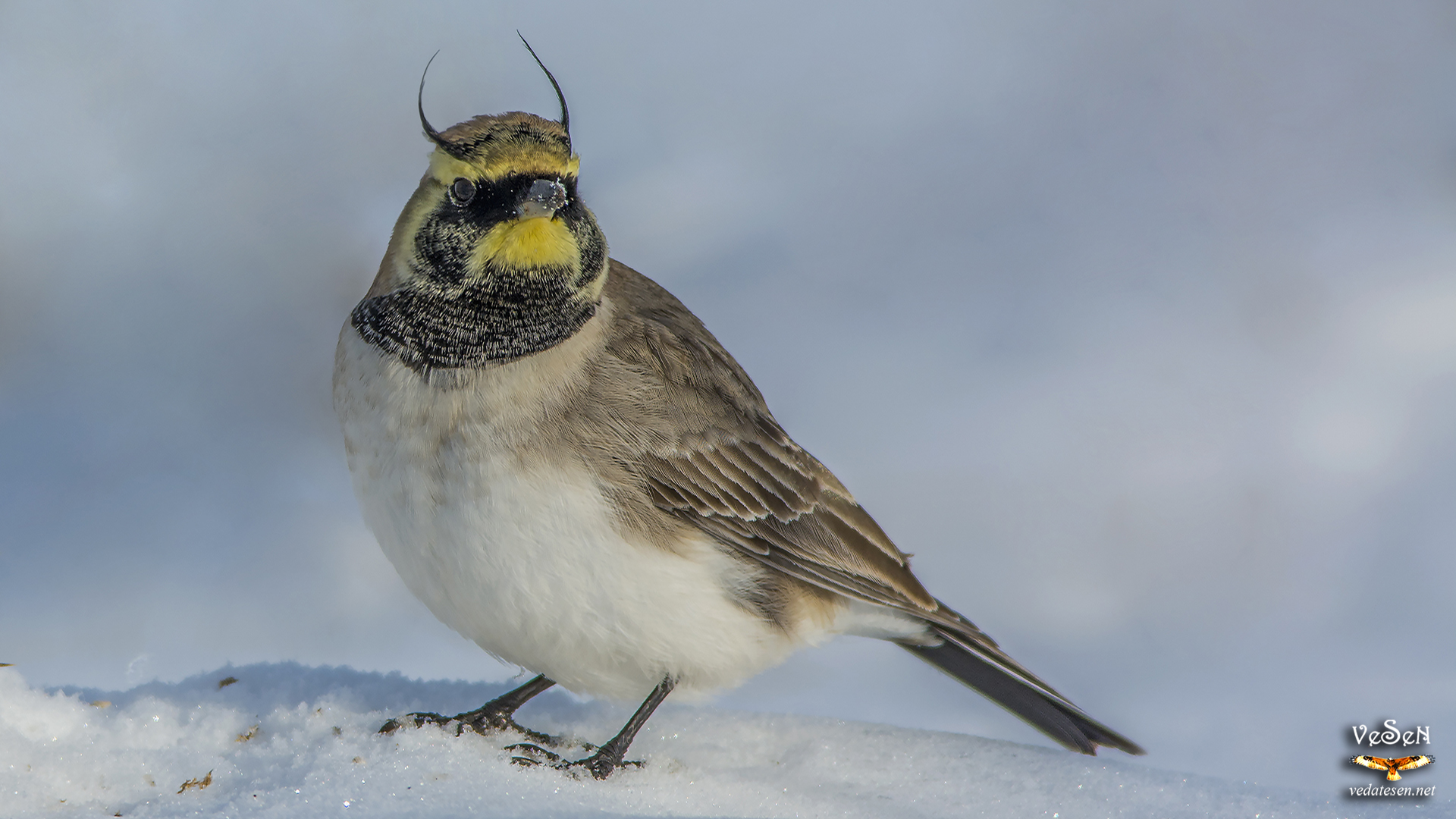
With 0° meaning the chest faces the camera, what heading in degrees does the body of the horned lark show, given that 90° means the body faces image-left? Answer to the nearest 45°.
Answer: approximately 45°
